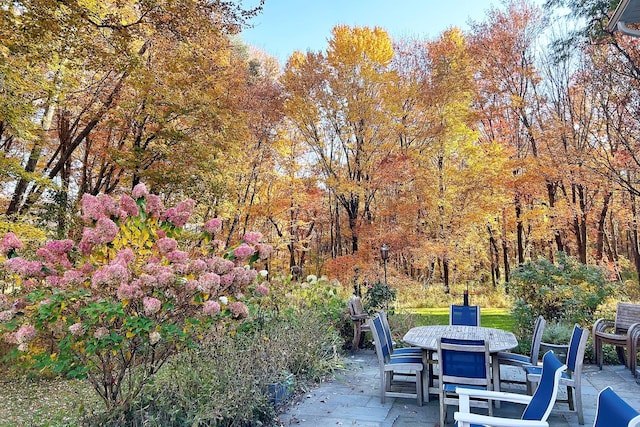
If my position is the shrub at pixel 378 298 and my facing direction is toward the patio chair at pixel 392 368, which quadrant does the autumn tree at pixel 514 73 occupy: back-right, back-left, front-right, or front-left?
back-left

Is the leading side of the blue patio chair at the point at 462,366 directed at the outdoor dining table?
yes

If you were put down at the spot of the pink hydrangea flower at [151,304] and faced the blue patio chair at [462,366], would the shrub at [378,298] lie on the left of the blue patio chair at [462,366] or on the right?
left

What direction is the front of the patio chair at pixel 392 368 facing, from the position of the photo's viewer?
facing to the right of the viewer

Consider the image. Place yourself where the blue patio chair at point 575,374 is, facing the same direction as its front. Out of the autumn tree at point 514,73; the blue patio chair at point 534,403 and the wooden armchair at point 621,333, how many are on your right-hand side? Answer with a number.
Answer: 2

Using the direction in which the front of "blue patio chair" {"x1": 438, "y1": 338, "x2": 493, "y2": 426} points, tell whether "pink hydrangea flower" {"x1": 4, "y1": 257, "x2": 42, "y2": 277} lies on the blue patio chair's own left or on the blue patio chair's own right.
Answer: on the blue patio chair's own left

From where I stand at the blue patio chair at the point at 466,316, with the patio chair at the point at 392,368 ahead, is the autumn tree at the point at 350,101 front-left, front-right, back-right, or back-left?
back-right

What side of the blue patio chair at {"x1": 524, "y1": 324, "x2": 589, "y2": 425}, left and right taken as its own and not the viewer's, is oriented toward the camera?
left

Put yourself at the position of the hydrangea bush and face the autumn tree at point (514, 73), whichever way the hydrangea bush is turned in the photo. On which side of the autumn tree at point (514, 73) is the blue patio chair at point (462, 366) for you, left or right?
right

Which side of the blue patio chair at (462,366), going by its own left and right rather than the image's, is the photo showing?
back

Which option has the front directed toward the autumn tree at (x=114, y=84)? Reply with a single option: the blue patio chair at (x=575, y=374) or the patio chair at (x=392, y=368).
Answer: the blue patio chair

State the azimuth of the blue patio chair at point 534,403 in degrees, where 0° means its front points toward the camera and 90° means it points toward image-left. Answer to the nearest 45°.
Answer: approximately 90°

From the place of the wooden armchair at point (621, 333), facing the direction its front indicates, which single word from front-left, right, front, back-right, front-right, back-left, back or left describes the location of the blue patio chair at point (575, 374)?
front-left

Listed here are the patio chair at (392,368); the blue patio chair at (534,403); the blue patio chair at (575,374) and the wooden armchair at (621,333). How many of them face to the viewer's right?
1

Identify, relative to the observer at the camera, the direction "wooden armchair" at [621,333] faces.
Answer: facing the viewer and to the left of the viewer

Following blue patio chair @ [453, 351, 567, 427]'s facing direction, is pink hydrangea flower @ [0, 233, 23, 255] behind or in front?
in front
